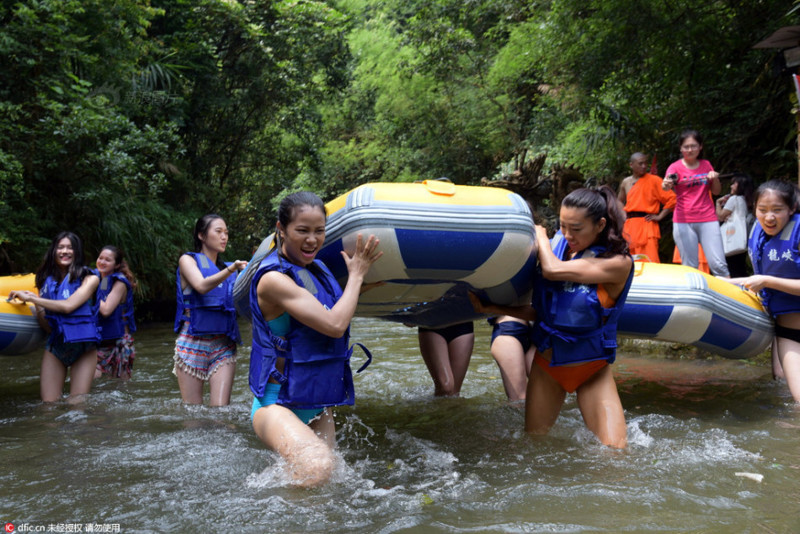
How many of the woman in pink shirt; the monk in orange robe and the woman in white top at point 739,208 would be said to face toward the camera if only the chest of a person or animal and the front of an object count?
2

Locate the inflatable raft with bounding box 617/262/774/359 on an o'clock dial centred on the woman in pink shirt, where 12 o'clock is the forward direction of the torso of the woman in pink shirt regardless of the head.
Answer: The inflatable raft is roughly at 12 o'clock from the woman in pink shirt.

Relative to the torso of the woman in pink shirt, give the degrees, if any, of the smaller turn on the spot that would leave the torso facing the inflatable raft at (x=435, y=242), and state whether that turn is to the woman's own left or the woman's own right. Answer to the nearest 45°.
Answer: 0° — they already face it

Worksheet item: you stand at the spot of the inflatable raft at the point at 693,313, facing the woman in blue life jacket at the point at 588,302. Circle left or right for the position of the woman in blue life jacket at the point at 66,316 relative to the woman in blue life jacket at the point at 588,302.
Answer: right

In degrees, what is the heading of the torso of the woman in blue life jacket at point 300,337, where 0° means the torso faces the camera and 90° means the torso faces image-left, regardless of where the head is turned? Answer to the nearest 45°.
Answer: approximately 315°
